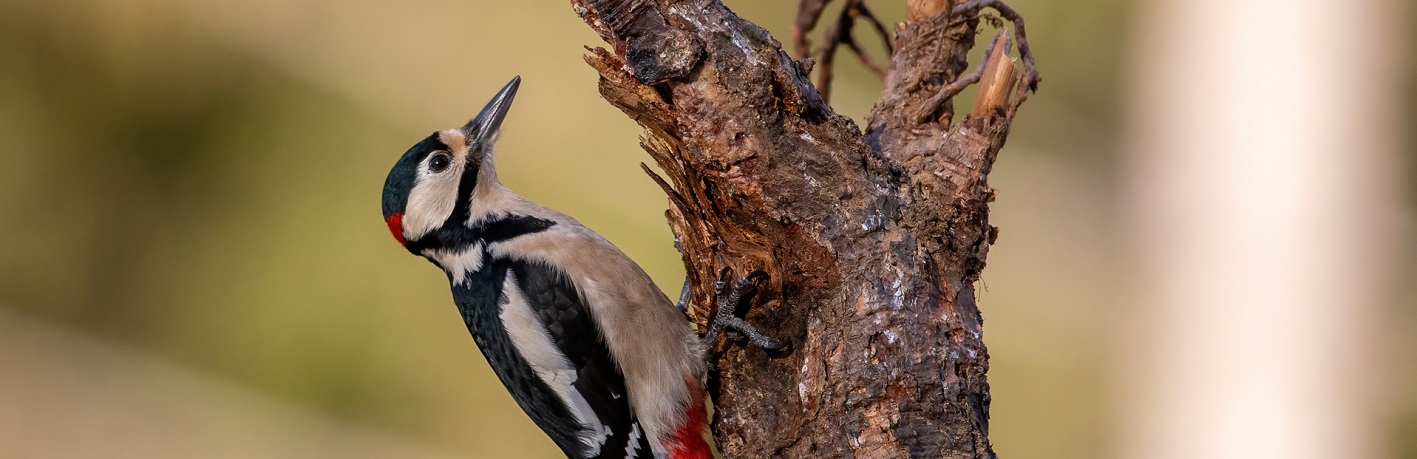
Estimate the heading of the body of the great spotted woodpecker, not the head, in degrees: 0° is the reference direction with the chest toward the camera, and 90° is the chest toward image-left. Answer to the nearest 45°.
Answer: approximately 270°
